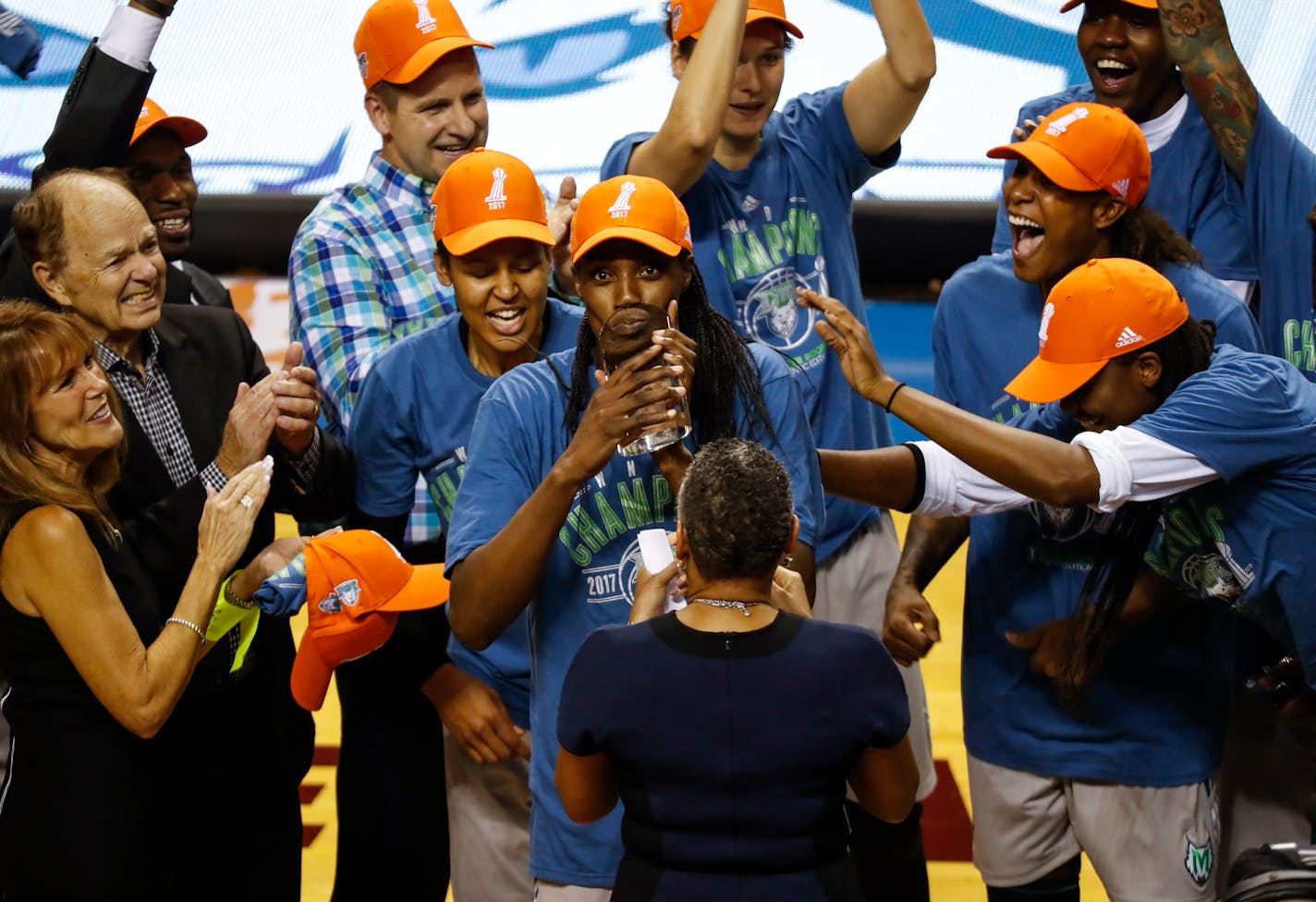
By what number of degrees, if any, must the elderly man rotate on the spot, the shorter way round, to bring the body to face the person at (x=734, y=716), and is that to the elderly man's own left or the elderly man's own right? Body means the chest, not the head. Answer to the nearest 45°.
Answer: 0° — they already face them

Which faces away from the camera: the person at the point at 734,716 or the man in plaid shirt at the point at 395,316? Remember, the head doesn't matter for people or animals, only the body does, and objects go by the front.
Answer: the person

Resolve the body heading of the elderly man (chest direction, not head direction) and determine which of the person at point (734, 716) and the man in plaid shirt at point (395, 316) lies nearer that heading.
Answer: the person

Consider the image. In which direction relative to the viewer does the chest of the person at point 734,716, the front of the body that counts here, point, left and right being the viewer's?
facing away from the viewer

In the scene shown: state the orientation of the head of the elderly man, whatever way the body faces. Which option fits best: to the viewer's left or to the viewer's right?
to the viewer's right

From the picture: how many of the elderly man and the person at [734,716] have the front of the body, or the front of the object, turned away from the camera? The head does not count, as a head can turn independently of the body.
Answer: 1

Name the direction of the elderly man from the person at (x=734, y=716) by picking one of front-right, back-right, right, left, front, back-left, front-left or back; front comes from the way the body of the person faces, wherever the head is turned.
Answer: front-left

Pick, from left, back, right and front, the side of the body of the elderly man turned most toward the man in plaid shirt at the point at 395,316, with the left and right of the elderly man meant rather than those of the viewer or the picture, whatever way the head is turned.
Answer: left

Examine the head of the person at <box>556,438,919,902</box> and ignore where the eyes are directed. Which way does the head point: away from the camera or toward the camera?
away from the camera

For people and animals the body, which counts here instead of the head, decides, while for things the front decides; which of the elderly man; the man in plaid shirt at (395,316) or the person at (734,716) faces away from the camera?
the person
